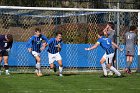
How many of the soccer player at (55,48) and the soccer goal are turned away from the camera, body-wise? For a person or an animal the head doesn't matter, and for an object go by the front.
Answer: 0

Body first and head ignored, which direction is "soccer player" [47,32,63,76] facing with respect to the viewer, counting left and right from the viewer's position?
facing the viewer and to the right of the viewer

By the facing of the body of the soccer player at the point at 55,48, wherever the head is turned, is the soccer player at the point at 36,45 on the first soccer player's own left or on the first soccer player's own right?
on the first soccer player's own right

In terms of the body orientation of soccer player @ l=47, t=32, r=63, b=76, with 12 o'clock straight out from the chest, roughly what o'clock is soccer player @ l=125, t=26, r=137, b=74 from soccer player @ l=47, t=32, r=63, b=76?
soccer player @ l=125, t=26, r=137, b=74 is roughly at 10 o'clock from soccer player @ l=47, t=32, r=63, b=76.

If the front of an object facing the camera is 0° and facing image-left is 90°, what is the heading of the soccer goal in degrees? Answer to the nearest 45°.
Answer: approximately 0°

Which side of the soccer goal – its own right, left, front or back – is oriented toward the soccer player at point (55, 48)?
front
